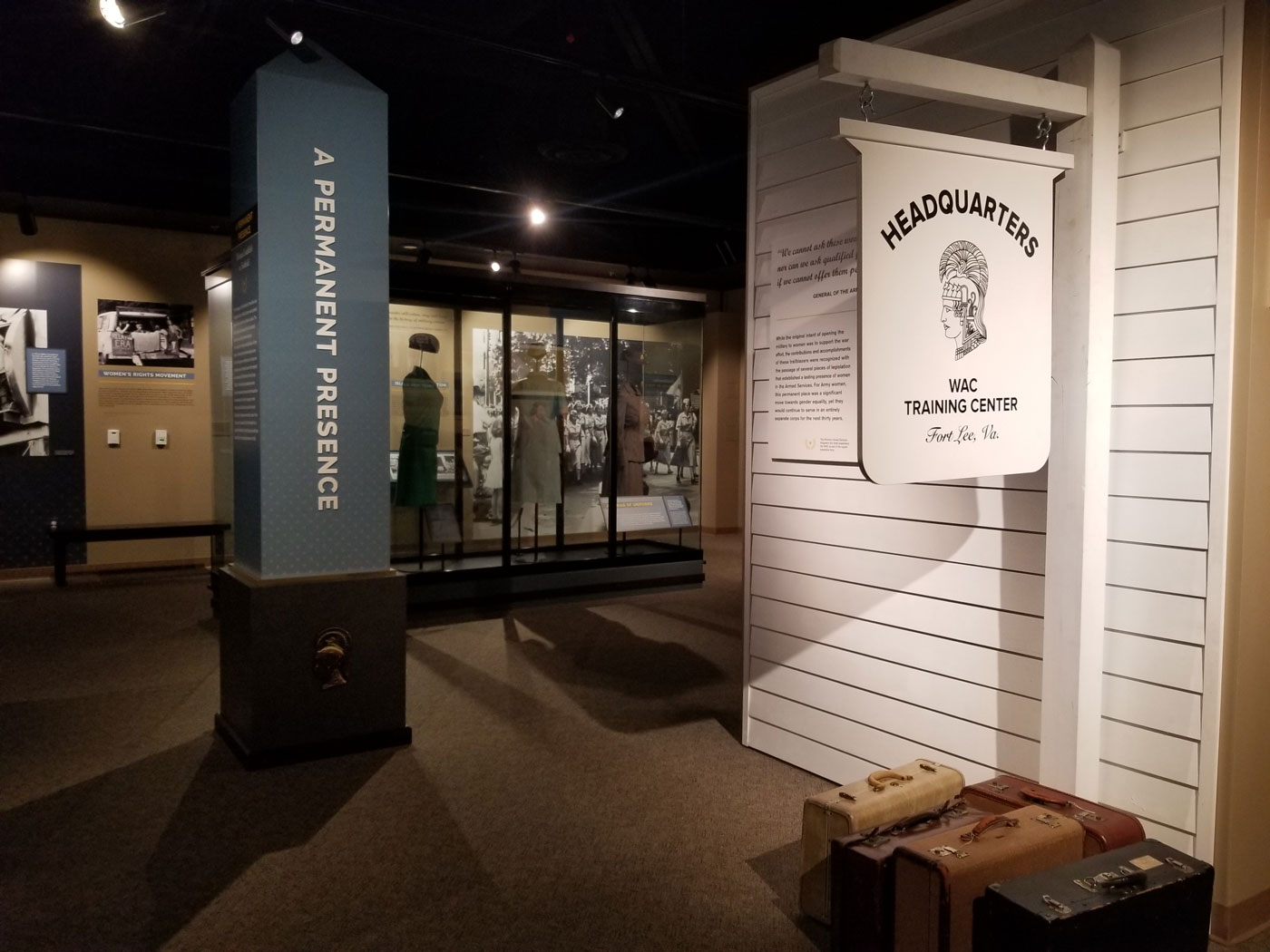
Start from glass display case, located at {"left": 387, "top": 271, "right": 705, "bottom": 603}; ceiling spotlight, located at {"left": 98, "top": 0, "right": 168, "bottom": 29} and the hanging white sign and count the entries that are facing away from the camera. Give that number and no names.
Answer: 0

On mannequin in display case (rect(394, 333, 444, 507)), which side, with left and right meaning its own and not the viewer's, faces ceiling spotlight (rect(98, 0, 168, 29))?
front

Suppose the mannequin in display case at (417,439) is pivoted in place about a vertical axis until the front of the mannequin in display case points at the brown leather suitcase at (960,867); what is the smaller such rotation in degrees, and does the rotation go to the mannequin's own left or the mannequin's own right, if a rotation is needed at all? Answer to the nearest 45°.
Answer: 0° — it already faces it

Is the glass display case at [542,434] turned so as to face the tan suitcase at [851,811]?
yes

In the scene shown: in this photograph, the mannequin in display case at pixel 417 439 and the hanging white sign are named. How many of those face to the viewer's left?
0

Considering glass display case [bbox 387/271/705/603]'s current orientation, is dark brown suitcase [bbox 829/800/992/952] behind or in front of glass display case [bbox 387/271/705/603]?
in front

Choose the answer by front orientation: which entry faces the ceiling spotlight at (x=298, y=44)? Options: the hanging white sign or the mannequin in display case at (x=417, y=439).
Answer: the mannequin in display case

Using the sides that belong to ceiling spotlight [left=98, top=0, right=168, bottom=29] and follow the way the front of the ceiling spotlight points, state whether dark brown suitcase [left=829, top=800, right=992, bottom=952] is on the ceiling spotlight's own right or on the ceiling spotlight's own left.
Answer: on the ceiling spotlight's own left

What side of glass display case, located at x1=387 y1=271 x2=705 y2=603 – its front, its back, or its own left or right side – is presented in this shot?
front

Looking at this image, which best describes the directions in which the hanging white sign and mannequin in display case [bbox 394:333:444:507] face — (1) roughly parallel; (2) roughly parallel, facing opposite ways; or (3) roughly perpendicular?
roughly parallel

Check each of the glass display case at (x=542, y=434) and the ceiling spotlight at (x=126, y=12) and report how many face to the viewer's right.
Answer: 0

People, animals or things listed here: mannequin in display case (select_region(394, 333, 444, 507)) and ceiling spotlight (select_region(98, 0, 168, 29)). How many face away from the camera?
0

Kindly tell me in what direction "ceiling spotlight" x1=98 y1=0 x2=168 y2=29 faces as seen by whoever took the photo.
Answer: facing the viewer and to the left of the viewer

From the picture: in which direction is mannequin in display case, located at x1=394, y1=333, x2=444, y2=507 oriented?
toward the camera
